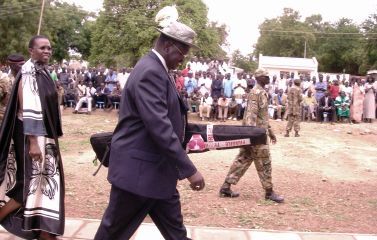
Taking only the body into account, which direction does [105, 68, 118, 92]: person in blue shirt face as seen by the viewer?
toward the camera

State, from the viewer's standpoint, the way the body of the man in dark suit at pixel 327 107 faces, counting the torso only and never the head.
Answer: toward the camera

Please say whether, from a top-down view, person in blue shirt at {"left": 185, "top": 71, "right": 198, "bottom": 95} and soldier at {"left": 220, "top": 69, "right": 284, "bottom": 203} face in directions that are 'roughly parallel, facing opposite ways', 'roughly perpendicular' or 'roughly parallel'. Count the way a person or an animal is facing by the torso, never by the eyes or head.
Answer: roughly perpendicular

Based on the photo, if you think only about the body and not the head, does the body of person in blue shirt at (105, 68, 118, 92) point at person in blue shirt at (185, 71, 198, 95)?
no

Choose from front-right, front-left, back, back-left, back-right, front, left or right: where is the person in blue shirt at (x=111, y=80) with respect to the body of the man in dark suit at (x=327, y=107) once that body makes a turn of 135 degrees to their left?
back-left

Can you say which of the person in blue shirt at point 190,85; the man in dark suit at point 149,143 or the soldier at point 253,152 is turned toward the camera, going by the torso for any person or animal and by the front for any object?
the person in blue shirt

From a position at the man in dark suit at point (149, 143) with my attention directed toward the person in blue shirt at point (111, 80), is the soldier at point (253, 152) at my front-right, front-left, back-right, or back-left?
front-right

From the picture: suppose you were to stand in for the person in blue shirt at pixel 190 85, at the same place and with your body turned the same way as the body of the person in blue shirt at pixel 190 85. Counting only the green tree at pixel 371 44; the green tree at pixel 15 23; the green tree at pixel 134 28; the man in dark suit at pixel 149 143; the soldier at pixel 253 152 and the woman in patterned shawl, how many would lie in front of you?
3

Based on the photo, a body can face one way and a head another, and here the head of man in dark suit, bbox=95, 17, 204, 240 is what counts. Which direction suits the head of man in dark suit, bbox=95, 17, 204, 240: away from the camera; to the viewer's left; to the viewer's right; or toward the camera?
to the viewer's right

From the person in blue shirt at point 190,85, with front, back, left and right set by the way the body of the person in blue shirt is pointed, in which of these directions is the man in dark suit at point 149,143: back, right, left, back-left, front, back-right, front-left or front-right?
front

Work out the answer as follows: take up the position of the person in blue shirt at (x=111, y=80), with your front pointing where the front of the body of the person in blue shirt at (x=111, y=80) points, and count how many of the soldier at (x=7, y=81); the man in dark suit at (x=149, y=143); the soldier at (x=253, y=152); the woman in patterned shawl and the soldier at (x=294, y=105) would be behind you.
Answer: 0

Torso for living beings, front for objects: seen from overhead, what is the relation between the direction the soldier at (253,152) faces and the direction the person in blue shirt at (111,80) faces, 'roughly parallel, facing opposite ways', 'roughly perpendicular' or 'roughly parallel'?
roughly perpendicular

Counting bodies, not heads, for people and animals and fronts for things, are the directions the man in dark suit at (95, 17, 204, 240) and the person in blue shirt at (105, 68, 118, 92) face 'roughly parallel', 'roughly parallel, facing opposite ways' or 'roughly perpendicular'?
roughly perpendicular

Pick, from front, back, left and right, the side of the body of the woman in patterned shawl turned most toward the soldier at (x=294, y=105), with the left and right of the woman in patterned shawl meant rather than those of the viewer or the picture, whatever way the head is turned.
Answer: left

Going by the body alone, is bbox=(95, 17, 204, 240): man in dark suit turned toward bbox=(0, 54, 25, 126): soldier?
no

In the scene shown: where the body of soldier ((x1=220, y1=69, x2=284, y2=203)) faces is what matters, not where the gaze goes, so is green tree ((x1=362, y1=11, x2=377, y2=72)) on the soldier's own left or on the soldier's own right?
on the soldier's own left

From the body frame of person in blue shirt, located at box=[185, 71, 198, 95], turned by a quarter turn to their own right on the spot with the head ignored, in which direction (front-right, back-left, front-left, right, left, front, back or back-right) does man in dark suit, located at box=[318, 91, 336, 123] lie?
back

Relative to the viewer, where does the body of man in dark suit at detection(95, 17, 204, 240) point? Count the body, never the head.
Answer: to the viewer's right
